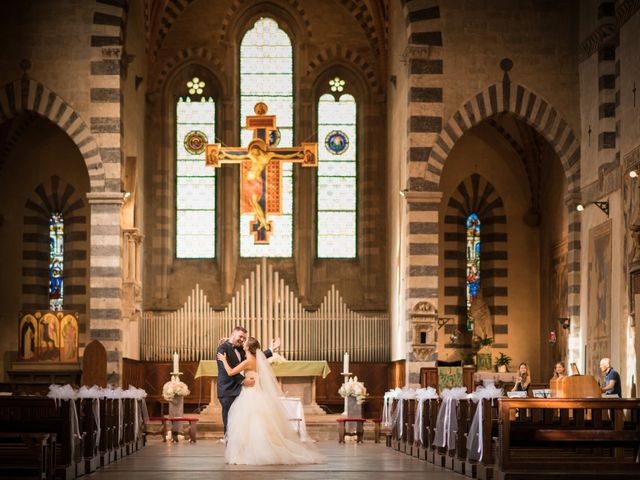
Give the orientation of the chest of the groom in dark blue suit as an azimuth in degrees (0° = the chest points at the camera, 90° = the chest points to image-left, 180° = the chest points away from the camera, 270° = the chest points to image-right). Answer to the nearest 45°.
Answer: approximately 315°

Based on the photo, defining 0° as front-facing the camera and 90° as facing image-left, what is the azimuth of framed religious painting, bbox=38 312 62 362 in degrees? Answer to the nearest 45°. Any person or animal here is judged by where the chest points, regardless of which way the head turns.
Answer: approximately 0°

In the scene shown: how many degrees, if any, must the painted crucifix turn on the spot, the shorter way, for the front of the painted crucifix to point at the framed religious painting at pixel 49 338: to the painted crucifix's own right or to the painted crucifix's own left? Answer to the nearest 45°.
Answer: approximately 90° to the painted crucifix's own right

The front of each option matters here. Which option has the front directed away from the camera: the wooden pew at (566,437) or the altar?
the wooden pew

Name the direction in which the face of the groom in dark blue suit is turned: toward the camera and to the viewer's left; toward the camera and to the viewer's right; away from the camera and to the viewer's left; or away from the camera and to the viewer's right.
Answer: toward the camera and to the viewer's right

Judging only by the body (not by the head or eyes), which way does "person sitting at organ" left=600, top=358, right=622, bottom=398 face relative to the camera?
to the viewer's left

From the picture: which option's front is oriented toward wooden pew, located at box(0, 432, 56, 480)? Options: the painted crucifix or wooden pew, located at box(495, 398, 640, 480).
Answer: the painted crucifix

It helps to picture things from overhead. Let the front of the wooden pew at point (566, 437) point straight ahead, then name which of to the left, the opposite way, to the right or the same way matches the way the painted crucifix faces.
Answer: the opposite way

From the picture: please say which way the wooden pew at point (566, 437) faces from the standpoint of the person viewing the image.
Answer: facing away from the viewer

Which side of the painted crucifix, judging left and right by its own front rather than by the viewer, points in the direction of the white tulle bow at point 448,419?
front

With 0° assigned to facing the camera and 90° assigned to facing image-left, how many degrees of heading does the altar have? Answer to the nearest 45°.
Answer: approximately 0°
